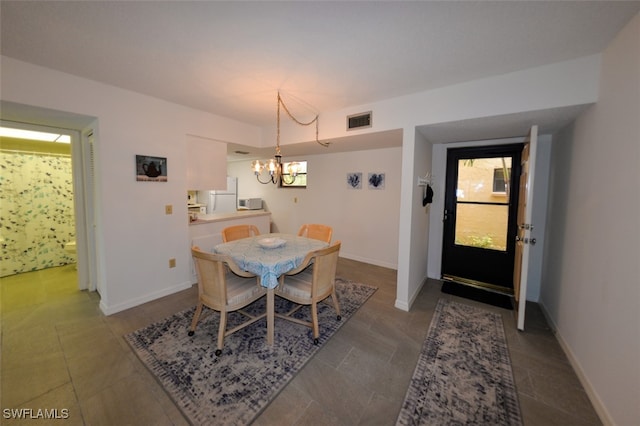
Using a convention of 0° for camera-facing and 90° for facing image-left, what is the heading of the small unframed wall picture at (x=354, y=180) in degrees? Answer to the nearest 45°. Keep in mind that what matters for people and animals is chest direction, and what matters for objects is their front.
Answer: approximately 0°

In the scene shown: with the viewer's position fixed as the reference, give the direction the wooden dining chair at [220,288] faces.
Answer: facing away from the viewer and to the right of the viewer

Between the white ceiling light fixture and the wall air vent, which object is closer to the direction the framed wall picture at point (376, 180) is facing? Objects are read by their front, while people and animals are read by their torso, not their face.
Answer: the wall air vent

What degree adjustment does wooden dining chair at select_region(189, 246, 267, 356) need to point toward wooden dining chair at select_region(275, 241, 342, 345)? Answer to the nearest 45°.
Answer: approximately 45° to its right

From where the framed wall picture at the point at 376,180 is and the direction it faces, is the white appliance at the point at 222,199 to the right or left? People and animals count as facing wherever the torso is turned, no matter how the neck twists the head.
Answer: on its right

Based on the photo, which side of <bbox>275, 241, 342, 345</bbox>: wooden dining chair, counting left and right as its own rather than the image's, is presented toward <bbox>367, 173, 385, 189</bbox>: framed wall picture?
right

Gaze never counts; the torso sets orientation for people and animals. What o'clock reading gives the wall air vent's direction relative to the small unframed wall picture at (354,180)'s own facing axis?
The wall air vent is roughly at 12 o'clock from the small unframed wall picture.
